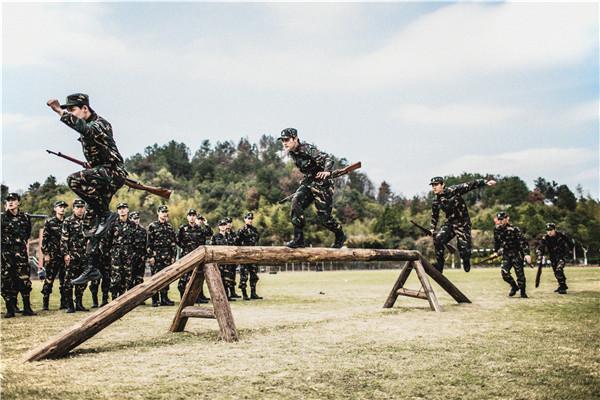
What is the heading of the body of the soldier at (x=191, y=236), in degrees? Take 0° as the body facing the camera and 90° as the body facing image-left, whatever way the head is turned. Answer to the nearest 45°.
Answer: approximately 0°

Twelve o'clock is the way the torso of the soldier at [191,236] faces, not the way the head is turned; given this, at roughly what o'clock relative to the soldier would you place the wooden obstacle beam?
The wooden obstacle beam is roughly at 12 o'clock from the soldier.

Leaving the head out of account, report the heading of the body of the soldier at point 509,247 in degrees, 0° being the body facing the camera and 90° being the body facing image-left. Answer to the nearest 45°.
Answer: approximately 45°

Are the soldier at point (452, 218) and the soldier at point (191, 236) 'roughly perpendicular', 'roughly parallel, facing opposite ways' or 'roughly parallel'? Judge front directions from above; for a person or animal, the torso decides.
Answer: roughly perpendicular

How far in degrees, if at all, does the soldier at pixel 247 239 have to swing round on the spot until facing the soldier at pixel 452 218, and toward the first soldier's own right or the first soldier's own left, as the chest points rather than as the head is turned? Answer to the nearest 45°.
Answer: approximately 45° to the first soldier's own left

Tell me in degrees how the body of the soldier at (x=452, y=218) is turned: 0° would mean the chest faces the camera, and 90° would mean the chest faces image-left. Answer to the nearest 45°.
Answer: approximately 45°

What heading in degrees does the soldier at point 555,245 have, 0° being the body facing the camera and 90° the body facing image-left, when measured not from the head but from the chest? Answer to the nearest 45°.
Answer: approximately 45°
